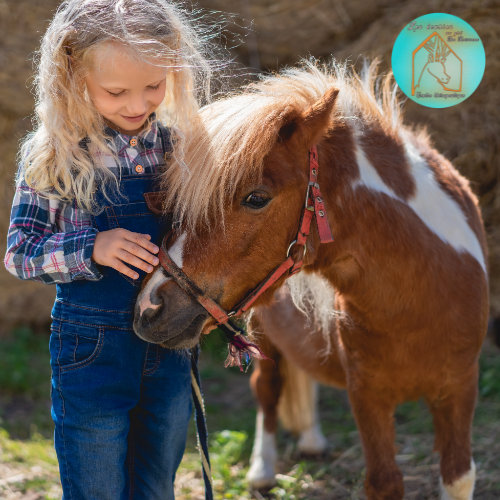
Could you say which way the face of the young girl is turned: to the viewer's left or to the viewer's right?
to the viewer's right

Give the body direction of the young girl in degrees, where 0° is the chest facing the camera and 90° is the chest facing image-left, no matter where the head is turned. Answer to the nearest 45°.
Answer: approximately 315°
